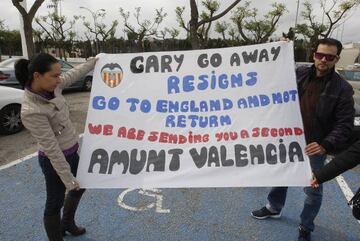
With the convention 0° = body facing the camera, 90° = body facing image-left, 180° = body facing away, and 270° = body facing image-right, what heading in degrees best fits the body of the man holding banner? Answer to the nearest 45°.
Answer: approximately 45°

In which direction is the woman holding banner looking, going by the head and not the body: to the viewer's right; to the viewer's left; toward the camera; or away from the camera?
to the viewer's right

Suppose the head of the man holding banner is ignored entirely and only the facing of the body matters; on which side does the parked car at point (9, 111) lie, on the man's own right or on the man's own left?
on the man's own right

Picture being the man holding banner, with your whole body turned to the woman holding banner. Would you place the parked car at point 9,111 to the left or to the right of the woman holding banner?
right
